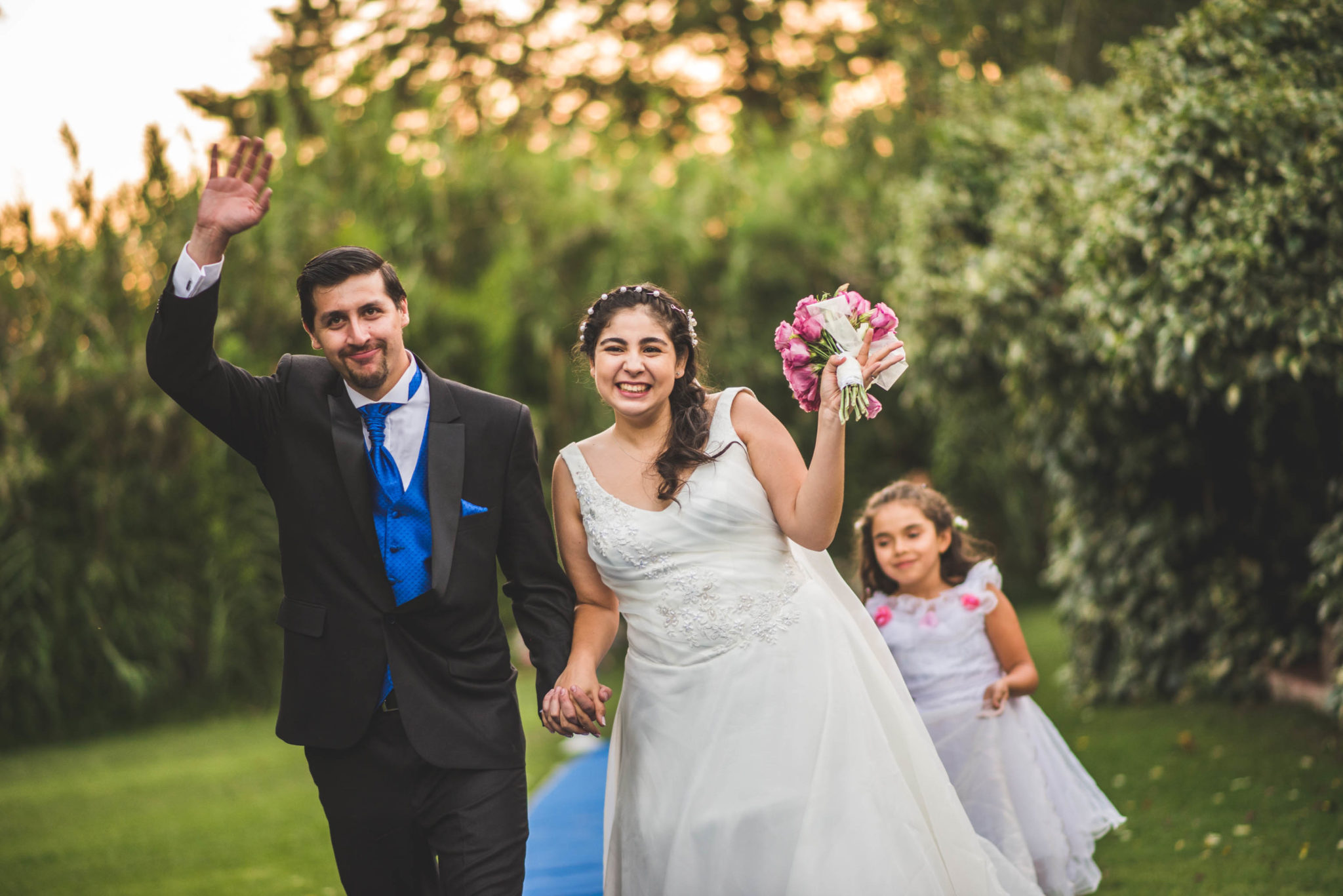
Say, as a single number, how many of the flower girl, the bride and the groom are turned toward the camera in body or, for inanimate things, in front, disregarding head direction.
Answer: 3

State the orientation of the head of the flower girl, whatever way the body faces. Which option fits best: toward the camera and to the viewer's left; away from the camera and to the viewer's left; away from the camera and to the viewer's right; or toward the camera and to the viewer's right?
toward the camera and to the viewer's left

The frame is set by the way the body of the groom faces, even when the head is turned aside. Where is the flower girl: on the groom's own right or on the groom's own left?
on the groom's own left

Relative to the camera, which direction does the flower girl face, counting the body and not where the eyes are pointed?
toward the camera

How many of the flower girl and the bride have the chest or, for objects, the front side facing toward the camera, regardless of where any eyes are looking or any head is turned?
2

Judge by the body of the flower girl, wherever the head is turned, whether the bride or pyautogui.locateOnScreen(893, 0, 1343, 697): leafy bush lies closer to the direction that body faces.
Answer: the bride

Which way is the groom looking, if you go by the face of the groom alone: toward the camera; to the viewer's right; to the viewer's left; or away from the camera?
toward the camera

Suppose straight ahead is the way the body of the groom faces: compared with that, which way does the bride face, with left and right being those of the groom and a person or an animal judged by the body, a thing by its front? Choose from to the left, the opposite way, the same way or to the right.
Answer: the same way

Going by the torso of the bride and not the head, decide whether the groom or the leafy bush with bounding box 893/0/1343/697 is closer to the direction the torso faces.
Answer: the groom

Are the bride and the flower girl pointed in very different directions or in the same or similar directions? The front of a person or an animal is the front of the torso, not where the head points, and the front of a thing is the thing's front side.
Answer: same or similar directions

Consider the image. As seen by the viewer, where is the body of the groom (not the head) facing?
toward the camera

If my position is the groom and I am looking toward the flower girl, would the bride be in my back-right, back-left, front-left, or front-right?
front-right

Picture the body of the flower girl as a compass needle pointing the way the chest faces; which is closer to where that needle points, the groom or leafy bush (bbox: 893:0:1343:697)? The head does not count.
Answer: the groom

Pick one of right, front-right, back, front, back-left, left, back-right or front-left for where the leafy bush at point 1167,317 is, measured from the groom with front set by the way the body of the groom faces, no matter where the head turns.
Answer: back-left

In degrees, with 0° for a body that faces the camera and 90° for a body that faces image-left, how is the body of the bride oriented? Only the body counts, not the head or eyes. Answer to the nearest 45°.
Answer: approximately 0°

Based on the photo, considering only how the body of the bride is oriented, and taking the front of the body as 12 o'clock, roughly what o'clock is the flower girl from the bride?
The flower girl is roughly at 7 o'clock from the bride.

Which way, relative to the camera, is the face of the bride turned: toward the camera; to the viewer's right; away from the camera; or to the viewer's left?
toward the camera
